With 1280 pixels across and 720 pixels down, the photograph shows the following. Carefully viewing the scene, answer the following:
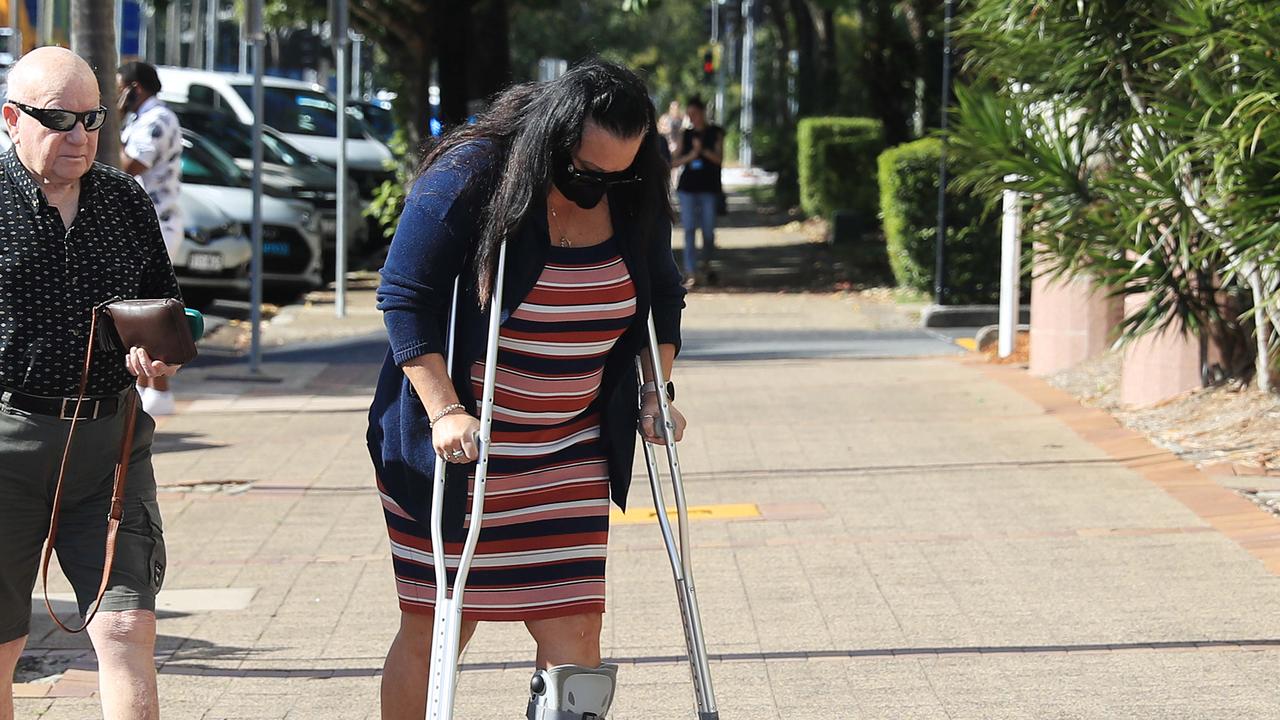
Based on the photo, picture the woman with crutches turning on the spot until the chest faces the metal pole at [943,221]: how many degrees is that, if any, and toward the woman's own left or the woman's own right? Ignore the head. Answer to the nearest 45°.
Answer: approximately 135° to the woman's own left

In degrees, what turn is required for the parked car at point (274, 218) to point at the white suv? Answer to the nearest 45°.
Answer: approximately 135° to its left

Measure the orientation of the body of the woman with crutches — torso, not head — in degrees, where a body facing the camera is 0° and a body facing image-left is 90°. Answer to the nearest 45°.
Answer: approximately 315°

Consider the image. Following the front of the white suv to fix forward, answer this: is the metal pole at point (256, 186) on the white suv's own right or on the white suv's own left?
on the white suv's own right
